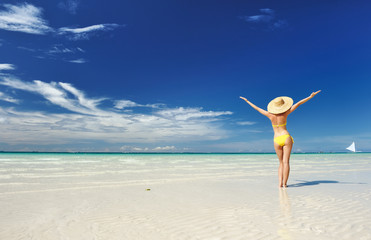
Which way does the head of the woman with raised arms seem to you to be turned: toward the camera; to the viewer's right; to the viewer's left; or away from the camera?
away from the camera

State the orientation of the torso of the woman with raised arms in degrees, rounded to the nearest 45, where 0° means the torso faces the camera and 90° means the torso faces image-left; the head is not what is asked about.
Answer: approximately 180°
